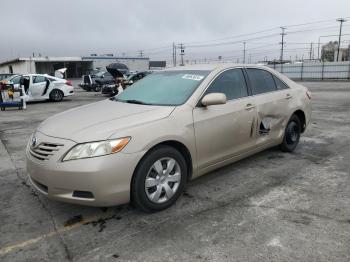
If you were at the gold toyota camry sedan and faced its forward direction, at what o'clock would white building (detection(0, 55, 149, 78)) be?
The white building is roughly at 4 o'clock from the gold toyota camry sedan.

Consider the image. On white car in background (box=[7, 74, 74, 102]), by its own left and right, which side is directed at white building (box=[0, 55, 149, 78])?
right

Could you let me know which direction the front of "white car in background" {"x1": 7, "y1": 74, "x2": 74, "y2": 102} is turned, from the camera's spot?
facing to the left of the viewer

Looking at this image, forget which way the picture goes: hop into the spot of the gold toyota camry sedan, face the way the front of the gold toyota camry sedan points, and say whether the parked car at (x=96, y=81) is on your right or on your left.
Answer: on your right

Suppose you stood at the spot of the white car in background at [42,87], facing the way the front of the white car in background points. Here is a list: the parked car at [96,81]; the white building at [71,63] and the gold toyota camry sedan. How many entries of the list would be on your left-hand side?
1

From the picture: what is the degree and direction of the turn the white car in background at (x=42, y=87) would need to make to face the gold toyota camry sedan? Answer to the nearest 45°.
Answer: approximately 90° to its left

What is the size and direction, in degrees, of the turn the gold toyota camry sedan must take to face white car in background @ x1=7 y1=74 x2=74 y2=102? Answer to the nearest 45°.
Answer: approximately 90° to its right

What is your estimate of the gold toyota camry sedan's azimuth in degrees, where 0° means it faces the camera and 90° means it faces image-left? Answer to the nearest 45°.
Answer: approximately 45°
